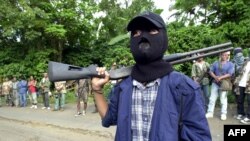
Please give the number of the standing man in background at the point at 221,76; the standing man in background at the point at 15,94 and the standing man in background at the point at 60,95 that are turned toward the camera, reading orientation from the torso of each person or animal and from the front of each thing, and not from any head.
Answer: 3

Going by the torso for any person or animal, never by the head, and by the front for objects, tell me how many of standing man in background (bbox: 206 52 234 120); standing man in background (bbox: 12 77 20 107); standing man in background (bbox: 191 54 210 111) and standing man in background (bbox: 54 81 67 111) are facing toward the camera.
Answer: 4

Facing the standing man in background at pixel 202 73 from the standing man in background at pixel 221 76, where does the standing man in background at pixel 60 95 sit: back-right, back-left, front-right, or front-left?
front-left

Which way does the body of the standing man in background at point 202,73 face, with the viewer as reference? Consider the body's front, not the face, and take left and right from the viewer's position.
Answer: facing the viewer

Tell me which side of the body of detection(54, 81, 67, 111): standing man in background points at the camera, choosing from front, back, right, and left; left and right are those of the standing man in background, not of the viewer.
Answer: front

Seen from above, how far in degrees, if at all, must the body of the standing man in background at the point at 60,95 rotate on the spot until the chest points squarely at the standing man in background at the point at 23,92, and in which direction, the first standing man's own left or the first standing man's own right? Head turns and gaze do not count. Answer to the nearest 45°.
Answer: approximately 135° to the first standing man's own right

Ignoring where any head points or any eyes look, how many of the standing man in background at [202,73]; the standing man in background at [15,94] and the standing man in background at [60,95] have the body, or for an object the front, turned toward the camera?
3

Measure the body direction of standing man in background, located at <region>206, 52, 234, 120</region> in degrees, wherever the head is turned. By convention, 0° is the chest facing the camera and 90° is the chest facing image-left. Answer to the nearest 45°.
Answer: approximately 0°

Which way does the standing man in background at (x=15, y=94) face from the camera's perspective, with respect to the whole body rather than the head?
toward the camera
